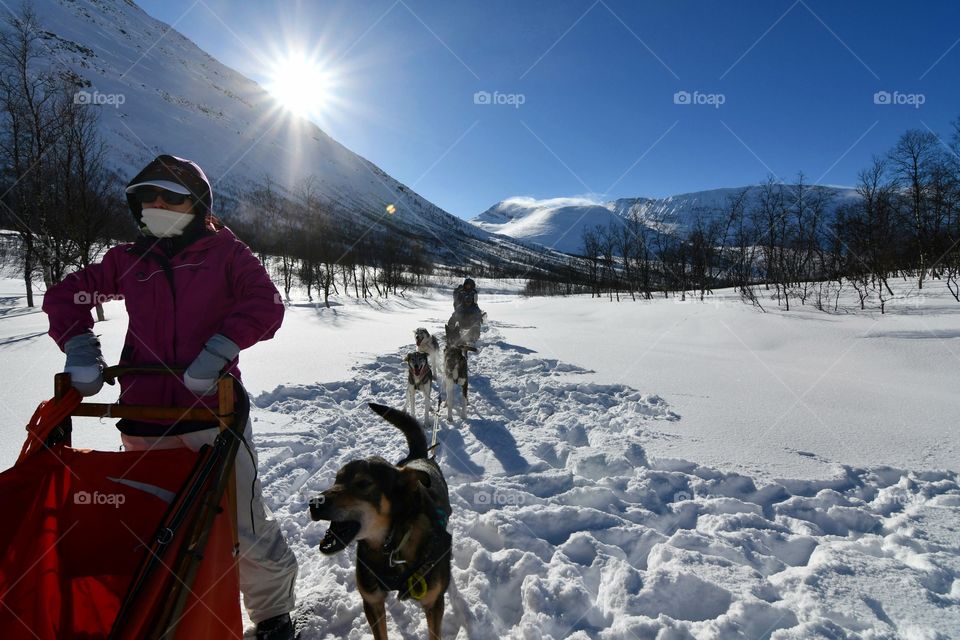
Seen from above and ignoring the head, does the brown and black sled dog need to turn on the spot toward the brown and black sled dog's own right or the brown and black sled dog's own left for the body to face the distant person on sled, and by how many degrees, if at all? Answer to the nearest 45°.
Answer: approximately 180°

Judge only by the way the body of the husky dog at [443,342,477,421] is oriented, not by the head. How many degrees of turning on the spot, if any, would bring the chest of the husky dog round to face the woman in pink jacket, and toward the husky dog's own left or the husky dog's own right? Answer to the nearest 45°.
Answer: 0° — it already faces them

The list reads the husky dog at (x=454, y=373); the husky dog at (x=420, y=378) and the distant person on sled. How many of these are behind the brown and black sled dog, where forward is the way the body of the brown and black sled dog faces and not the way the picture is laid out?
3

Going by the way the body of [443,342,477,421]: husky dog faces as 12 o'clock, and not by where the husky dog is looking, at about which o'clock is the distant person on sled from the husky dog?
The distant person on sled is roughly at 6 o'clock from the husky dog.

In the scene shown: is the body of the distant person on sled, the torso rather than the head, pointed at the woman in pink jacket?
yes

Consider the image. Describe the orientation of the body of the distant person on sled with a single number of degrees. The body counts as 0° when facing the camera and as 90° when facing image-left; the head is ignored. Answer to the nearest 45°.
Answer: approximately 0°

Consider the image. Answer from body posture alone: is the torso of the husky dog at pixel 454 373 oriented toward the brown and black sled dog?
yes

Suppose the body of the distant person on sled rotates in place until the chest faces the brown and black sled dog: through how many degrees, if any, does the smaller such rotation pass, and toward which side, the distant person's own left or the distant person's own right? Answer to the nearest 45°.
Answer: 0° — they already face it
